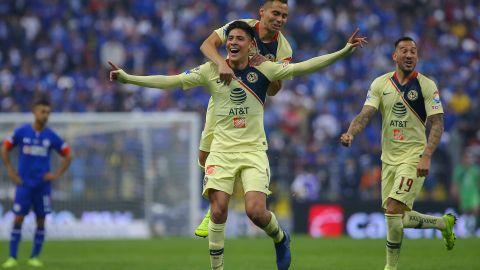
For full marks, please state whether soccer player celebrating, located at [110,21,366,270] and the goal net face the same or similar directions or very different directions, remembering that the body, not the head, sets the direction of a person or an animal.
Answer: same or similar directions

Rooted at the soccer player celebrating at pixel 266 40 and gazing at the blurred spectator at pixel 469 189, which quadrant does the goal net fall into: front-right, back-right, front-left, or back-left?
front-left

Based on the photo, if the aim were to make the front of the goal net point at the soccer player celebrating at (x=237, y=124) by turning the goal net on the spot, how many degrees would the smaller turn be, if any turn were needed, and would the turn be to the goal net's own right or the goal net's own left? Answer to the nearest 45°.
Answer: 0° — it already faces them

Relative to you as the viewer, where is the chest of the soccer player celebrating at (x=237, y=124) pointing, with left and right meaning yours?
facing the viewer

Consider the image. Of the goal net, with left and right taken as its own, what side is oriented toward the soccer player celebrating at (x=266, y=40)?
front

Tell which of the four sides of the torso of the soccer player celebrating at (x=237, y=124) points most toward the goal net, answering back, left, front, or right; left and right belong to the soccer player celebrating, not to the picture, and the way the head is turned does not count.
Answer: back

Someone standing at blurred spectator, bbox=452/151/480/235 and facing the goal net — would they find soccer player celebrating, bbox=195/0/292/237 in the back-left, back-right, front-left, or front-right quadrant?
front-left

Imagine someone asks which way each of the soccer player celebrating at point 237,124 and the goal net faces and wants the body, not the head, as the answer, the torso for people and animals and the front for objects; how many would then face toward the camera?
2

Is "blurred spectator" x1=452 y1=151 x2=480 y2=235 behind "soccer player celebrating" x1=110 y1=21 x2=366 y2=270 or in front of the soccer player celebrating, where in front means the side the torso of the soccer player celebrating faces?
behind

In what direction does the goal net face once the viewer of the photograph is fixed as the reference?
facing the viewer
